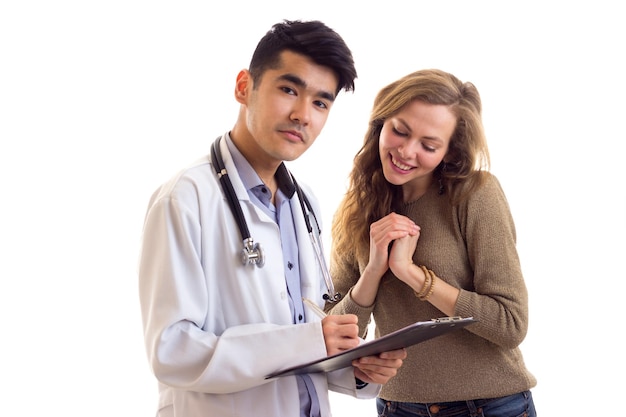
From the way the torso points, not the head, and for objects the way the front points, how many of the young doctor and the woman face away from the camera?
0

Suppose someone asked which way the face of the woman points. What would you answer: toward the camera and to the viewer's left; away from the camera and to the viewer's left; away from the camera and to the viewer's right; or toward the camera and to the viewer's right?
toward the camera and to the viewer's left

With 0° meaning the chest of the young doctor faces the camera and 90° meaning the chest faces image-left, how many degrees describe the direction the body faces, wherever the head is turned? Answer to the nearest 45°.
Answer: approximately 315°

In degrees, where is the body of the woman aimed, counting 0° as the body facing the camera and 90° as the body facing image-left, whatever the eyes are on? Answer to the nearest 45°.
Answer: approximately 45°

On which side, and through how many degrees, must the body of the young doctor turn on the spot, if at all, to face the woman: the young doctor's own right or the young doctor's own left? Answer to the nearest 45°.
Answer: approximately 90° to the young doctor's own left
